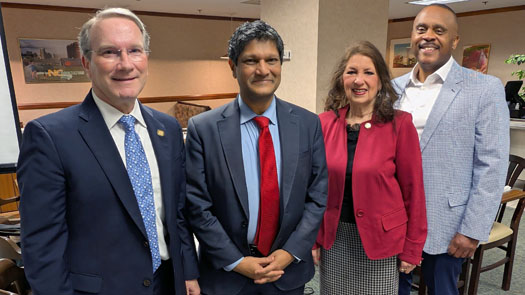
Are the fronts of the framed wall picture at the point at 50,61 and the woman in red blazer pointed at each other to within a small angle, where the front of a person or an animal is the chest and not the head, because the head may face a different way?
no

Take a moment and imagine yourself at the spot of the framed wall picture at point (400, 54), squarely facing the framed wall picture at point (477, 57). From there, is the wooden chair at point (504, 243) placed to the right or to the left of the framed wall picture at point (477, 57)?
right

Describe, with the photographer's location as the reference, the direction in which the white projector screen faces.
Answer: facing the viewer and to the right of the viewer

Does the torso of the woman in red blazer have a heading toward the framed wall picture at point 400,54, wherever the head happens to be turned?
no

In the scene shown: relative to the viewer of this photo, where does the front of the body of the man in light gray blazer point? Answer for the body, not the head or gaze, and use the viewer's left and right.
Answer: facing the viewer and to the left of the viewer

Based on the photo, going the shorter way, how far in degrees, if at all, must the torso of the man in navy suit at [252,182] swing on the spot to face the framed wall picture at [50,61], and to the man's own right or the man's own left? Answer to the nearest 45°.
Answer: approximately 135° to the man's own right

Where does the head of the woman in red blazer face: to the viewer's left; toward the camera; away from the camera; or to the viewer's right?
toward the camera

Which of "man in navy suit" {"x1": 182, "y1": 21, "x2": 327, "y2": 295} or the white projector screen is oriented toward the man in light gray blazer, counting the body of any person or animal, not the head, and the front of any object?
the white projector screen

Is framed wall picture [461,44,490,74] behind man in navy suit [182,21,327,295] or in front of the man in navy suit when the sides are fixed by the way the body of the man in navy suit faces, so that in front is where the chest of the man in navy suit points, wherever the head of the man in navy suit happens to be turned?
behind

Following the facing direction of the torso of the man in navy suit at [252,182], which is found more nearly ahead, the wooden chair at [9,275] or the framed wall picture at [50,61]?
the wooden chair

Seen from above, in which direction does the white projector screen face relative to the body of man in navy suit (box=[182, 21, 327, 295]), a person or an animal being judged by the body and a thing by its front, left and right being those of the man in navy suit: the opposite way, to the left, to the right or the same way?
to the left

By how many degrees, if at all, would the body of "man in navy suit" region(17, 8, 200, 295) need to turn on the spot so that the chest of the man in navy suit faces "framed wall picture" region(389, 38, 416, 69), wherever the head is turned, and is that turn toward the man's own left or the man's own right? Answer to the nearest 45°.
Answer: approximately 90° to the man's own left

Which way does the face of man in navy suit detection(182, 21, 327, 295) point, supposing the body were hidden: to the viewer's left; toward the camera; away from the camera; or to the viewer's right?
toward the camera

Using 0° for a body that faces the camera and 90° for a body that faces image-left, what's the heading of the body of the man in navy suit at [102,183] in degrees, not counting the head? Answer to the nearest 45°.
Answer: approximately 315°

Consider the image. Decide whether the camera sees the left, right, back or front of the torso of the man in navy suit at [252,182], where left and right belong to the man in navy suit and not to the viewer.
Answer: front

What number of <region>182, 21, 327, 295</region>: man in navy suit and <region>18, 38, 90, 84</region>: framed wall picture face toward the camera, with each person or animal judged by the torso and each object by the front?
2

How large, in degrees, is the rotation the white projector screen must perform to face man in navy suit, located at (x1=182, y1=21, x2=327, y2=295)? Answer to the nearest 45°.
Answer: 0° — it already faces them
